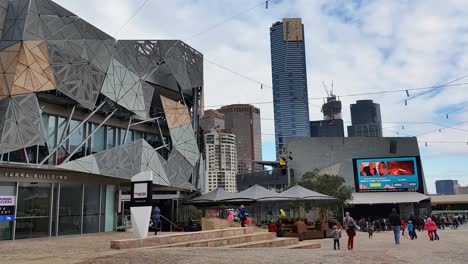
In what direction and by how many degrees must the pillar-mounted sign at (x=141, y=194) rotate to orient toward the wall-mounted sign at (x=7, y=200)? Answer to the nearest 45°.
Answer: approximately 135° to its right

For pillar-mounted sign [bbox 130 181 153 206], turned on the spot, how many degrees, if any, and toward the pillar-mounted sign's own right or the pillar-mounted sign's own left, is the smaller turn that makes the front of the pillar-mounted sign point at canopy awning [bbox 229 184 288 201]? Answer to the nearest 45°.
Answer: approximately 135° to the pillar-mounted sign's own left

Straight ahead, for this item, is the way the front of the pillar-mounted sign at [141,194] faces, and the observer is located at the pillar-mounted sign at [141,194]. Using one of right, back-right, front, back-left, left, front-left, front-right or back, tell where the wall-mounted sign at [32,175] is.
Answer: back-right

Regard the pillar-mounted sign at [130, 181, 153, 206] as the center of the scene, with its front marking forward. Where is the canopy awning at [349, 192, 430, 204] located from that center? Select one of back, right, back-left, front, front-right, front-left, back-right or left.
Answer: back-left

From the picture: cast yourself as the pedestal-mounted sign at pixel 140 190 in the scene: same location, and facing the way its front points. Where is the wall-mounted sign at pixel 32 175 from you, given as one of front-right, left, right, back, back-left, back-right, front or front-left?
back-right

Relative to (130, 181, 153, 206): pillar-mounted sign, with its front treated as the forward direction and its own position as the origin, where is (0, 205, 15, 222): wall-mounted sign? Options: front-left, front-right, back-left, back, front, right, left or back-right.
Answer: back-right

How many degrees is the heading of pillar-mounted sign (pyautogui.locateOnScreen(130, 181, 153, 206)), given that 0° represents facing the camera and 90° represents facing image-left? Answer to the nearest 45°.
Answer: approximately 0°

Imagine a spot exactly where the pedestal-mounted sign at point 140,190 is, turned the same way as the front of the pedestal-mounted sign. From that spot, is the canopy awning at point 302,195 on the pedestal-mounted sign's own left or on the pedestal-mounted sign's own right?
on the pedestal-mounted sign's own left

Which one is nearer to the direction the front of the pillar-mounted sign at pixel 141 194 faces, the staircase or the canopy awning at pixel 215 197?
the staircase

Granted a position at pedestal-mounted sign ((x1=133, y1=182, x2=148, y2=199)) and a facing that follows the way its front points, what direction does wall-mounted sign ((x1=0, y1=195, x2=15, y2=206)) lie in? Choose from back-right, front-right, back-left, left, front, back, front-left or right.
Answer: back-right
